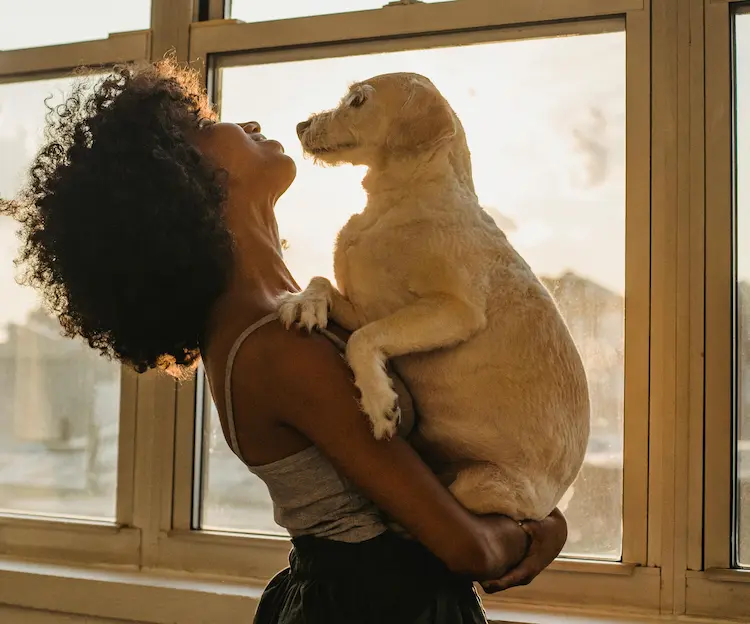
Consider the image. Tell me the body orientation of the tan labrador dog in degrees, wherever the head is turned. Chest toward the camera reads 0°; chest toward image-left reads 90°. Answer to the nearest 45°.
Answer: approximately 90°

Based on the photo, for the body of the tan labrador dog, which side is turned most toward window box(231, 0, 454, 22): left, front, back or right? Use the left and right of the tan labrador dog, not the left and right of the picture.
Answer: right

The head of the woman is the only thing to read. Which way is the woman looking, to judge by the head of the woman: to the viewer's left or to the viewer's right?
to the viewer's right

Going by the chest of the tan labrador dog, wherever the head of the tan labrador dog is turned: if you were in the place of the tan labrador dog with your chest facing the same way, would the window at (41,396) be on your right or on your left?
on your right
